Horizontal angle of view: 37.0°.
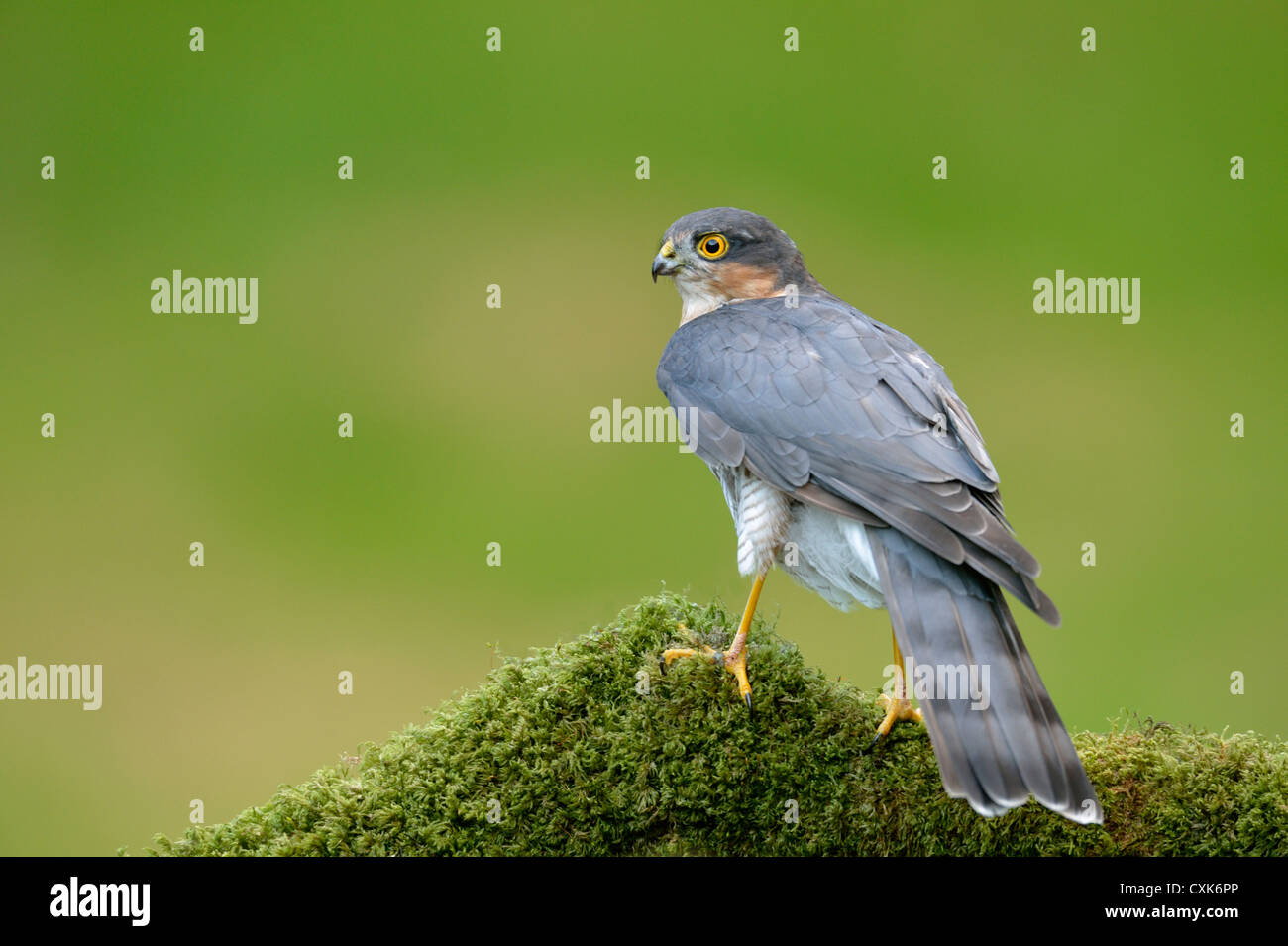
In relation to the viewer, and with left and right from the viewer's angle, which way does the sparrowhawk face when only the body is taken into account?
facing away from the viewer and to the left of the viewer
